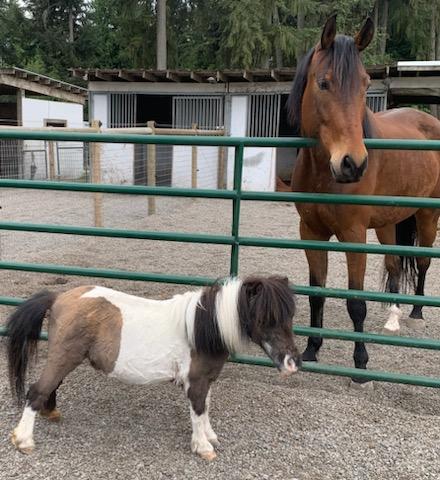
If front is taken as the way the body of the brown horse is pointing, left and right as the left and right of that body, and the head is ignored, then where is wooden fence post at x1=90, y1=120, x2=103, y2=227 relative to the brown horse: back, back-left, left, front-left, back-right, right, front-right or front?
right

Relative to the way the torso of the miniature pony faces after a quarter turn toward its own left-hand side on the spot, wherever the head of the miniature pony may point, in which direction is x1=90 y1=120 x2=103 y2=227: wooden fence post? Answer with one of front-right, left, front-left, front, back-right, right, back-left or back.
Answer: front

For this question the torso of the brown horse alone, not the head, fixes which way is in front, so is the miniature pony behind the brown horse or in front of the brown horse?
in front

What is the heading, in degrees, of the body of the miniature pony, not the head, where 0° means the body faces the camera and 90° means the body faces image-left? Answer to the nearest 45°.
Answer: approximately 270°

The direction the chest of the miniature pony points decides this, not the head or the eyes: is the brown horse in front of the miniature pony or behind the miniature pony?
in front

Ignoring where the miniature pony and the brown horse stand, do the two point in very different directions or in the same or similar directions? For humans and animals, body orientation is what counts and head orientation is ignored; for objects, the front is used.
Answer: very different directions

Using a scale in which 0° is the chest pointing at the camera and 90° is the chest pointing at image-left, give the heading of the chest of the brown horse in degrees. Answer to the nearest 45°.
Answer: approximately 45°

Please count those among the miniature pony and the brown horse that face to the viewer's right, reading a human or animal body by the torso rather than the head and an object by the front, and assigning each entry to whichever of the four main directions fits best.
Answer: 1
